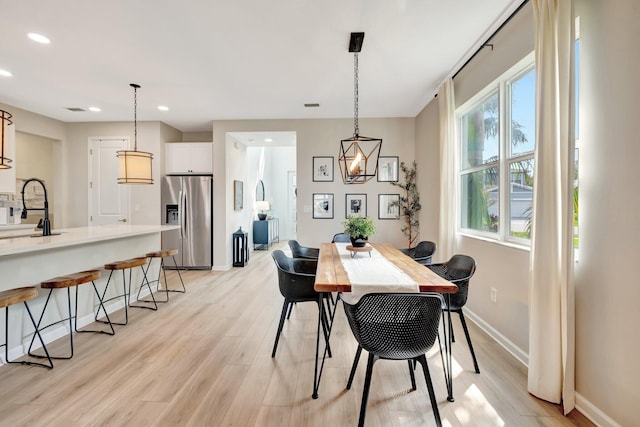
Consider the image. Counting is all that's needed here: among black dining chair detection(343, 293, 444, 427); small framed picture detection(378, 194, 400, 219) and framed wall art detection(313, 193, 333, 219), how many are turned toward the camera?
2

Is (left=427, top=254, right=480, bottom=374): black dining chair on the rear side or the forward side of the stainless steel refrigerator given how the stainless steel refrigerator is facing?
on the forward side

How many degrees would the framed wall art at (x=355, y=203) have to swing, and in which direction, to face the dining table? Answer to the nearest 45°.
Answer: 0° — it already faces it

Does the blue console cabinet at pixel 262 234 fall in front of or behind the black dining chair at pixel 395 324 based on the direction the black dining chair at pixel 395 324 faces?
in front

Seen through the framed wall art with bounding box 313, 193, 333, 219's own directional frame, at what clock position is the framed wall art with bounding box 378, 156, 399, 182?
the framed wall art with bounding box 378, 156, 399, 182 is roughly at 9 o'clock from the framed wall art with bounding box 313, 193, 333, 219.

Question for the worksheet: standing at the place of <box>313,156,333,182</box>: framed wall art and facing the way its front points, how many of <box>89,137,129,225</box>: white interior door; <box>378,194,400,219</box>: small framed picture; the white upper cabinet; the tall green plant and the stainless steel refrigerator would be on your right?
3

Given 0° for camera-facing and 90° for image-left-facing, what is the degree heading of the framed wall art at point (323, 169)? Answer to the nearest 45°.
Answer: approximately 0°

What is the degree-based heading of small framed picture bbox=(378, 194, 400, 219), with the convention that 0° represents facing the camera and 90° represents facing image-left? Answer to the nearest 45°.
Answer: approximately 0°

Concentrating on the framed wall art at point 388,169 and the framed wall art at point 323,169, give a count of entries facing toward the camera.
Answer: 2

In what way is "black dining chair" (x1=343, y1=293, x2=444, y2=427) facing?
away from the camera

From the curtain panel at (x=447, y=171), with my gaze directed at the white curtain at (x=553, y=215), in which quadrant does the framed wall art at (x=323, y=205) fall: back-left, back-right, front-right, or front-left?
back-right

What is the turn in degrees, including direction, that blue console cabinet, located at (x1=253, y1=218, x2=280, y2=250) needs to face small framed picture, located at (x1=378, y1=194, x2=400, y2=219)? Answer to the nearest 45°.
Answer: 0° — it already faces it

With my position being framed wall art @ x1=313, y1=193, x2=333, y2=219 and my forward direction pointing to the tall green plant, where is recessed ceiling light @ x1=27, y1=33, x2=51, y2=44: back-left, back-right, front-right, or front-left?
back-right

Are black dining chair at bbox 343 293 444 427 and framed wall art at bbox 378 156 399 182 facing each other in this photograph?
yes
